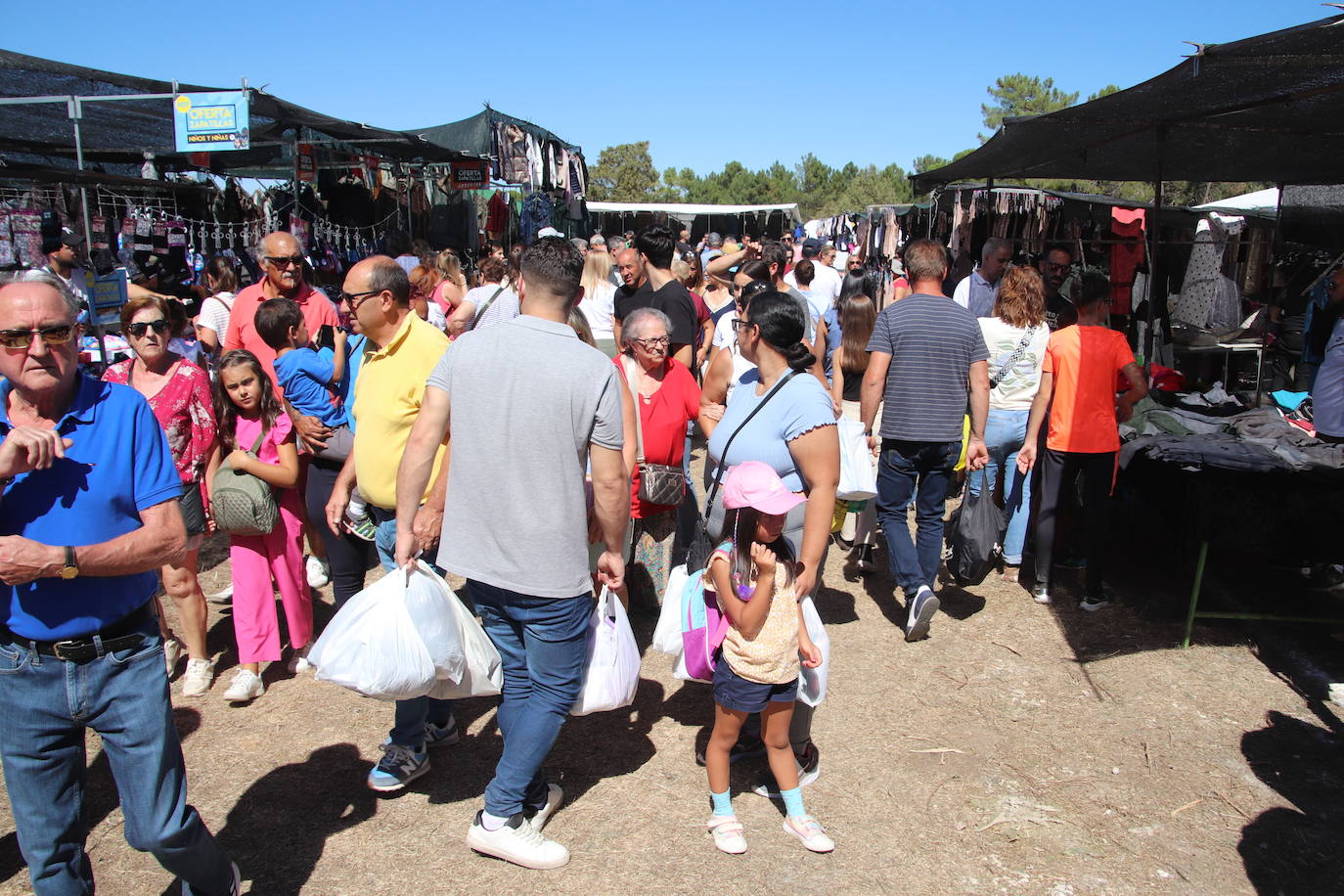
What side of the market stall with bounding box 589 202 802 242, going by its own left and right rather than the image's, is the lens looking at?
front

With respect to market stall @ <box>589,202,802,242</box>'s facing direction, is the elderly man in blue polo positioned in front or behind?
in front

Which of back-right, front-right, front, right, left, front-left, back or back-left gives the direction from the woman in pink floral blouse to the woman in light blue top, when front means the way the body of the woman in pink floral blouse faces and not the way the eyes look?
front-left

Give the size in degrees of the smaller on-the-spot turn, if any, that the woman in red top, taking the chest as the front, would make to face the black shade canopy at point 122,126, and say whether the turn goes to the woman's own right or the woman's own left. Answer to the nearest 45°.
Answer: approximately 135° to the woman's own right

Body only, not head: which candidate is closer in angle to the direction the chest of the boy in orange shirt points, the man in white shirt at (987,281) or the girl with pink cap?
the man in white shirt

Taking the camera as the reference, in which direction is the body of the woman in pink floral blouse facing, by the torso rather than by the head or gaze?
toward the camera

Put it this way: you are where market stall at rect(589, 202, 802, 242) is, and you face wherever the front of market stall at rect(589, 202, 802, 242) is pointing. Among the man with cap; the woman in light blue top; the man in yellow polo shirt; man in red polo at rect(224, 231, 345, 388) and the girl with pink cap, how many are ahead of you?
5

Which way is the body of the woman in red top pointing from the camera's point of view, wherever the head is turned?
toward the camera

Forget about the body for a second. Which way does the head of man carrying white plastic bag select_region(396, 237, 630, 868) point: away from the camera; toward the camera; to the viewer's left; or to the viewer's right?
away from the camera

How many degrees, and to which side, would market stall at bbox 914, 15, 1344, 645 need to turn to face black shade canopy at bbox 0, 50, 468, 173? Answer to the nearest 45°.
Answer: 0° — it already faces it

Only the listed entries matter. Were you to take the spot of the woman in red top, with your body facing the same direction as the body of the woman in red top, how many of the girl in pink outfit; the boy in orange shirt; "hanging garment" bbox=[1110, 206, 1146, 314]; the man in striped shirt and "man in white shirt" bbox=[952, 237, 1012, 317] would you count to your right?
1

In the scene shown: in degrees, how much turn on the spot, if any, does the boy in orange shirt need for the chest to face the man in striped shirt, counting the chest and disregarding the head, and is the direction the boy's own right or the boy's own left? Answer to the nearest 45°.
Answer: approximately 135° to the boy's own left

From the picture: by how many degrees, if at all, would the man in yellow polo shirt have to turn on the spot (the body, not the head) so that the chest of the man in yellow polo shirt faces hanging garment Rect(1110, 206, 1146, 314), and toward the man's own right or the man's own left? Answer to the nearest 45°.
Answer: approximately 180°
